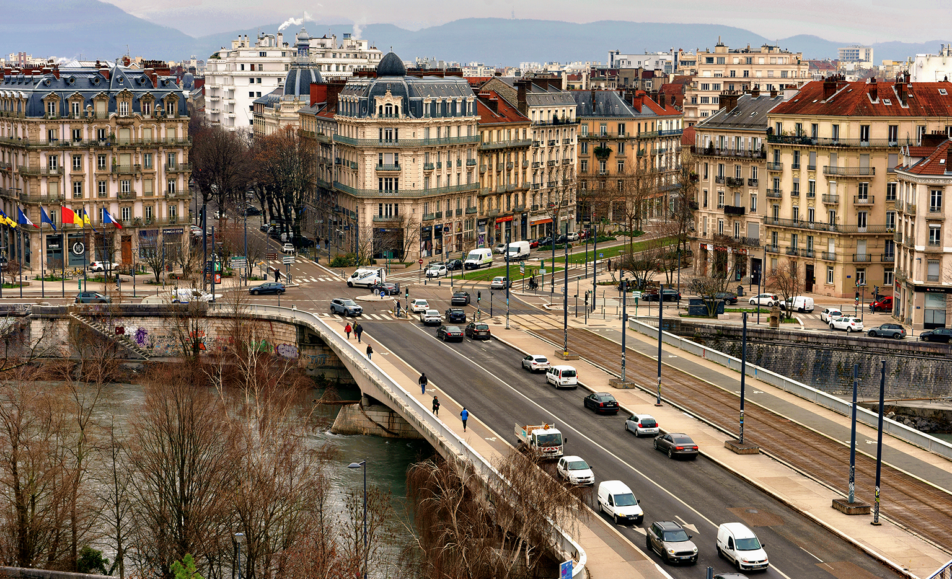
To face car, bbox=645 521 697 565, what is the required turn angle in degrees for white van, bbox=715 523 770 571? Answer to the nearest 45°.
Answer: approximately 135° to its right

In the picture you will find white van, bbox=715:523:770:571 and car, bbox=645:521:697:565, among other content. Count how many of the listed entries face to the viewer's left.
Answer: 0
